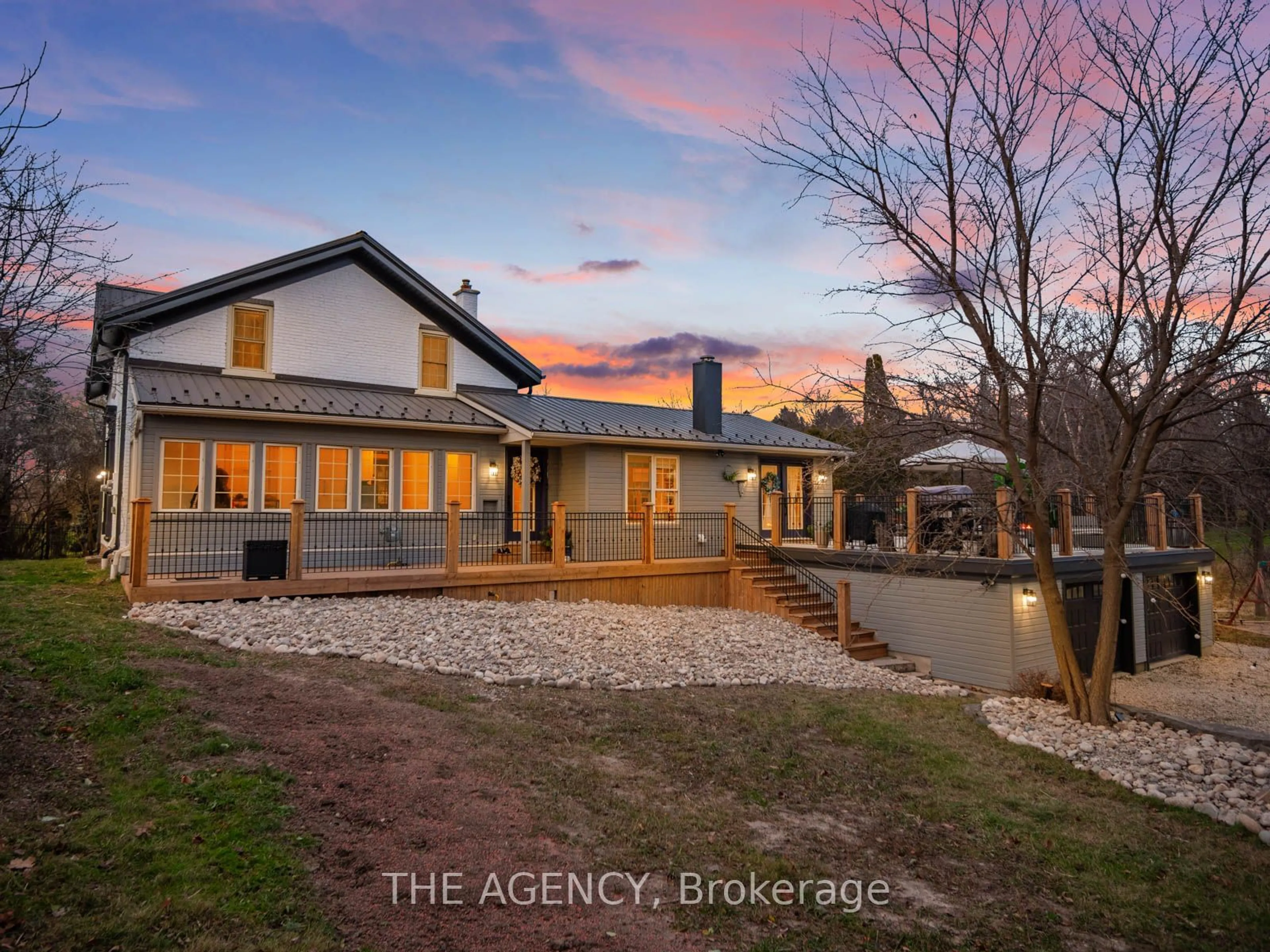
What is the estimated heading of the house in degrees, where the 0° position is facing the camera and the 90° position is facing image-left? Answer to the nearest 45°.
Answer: approximately 0°

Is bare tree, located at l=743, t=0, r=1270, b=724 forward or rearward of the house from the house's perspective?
forward
